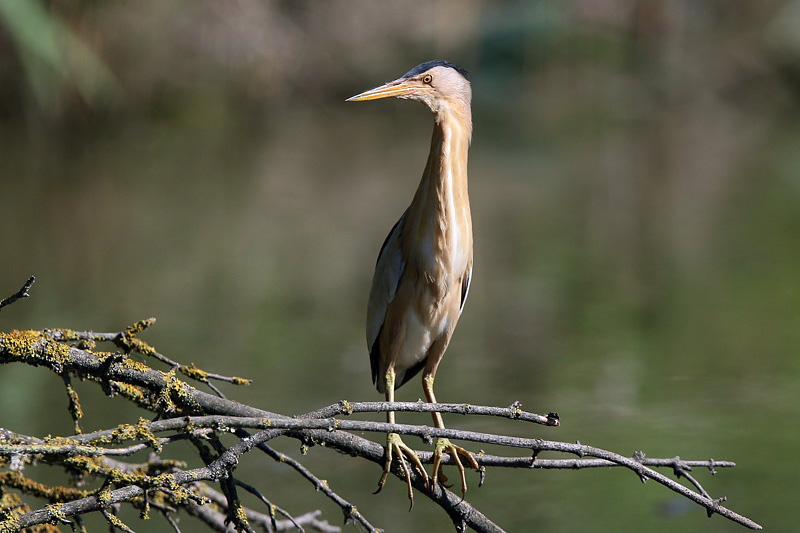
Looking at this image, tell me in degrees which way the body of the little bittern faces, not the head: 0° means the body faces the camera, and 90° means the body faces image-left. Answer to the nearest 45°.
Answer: approximately 315°
